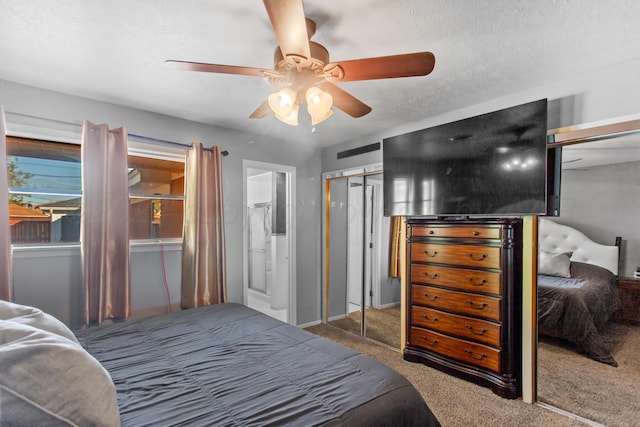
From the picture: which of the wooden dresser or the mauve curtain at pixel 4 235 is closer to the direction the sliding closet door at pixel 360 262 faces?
the mauve curtain

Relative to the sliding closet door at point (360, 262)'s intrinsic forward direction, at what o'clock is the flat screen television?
The flat screen television is roughly at 9 o'clock from the sliding closet door.

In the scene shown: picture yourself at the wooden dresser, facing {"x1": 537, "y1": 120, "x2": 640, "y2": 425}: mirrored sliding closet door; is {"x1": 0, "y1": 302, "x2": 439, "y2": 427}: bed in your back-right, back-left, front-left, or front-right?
back-right

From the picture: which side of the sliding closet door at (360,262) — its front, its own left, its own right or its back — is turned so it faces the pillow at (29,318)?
front

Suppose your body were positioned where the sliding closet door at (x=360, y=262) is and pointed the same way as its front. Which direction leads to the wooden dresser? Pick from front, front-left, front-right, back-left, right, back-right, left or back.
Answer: left

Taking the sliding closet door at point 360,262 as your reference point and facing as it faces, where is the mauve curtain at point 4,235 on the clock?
The mauve curtain is roughly at 12 o'clock from the sliding closet door.

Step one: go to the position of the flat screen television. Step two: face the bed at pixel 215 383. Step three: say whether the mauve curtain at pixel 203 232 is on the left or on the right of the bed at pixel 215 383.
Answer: right

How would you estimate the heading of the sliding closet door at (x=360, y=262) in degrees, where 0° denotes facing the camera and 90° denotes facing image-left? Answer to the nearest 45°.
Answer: approximately 45°

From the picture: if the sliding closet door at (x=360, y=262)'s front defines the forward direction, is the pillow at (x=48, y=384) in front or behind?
in front

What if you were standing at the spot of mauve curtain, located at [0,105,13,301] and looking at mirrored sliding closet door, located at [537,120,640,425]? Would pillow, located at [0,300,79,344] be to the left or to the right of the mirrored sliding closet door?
right

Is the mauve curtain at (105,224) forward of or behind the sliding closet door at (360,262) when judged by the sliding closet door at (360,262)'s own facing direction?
forward
